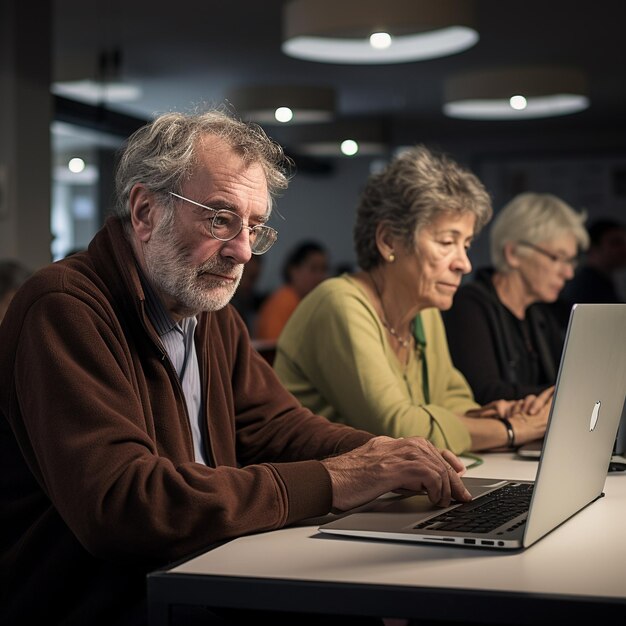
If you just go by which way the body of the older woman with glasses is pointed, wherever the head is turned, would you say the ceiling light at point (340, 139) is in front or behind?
behind

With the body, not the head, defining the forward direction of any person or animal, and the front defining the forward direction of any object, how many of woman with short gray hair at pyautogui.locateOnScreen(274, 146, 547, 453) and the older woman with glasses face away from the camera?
0

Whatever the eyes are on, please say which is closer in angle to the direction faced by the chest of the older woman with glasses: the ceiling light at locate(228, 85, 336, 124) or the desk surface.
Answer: the desk surface

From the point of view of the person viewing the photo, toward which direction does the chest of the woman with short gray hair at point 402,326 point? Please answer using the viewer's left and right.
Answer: facing the viewer and to the right of the viewer

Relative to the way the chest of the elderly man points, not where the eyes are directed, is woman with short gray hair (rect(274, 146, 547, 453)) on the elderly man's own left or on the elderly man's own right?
on the elderly man's own left

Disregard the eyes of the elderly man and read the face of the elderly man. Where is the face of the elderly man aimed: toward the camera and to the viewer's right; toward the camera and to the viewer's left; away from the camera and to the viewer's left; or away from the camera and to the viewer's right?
toward the camera and to the viewer's right

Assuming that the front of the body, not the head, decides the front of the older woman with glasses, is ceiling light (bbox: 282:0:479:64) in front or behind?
behind

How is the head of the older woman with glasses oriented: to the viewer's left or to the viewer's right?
to the viewer's right

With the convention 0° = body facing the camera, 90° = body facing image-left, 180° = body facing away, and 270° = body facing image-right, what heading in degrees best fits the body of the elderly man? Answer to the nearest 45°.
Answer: approximately 315°

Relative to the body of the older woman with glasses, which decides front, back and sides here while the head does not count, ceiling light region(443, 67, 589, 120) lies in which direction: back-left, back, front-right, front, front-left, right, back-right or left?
back-left
